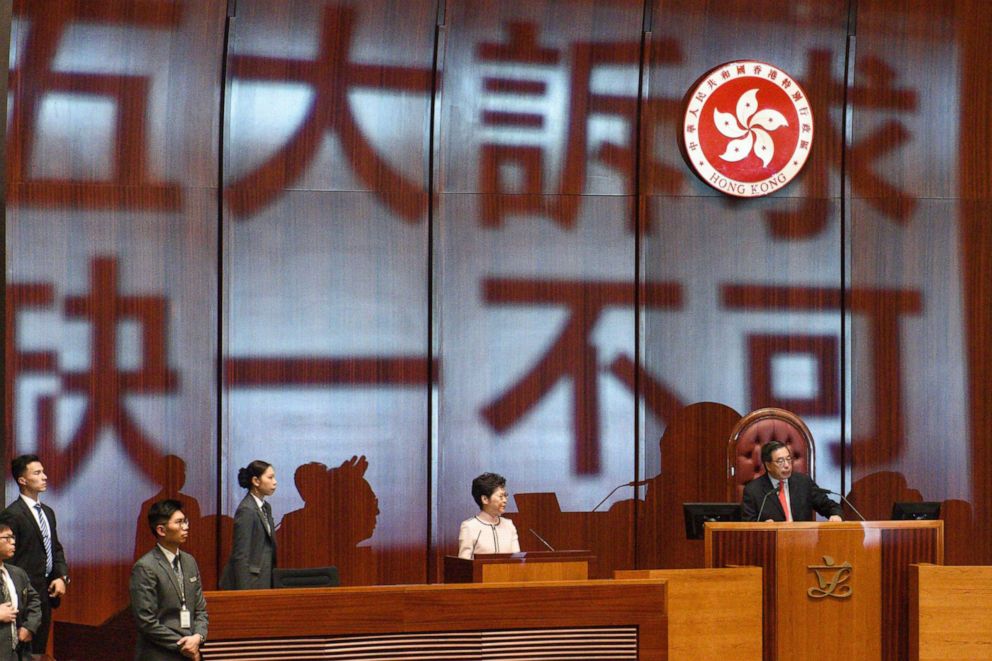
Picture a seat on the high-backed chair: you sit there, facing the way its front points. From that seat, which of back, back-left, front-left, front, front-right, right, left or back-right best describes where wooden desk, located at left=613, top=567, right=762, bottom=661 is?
front

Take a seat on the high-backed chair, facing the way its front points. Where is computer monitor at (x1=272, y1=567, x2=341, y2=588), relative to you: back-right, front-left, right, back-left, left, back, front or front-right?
front-right

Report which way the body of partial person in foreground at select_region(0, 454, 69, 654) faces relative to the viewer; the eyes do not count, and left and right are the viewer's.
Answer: facing the viewer and to the right of the viewer

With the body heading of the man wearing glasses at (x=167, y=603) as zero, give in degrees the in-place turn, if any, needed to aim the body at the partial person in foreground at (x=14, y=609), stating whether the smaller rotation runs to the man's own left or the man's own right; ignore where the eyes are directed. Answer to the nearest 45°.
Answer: approximately 135° to the man's own right

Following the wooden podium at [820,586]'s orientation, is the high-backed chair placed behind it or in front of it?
behind

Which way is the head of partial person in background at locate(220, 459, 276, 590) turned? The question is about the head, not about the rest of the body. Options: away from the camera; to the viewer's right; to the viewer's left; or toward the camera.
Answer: to the viewer's right

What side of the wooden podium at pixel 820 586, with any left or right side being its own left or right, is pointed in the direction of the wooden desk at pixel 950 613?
left

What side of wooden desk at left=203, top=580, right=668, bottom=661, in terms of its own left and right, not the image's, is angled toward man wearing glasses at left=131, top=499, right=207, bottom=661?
right

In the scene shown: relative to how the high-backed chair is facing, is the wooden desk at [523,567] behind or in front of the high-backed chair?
in front

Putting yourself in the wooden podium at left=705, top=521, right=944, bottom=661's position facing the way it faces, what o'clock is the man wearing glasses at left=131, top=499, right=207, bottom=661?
The man wearing glasses is roughly at 2 o'clock from the wooden podium.

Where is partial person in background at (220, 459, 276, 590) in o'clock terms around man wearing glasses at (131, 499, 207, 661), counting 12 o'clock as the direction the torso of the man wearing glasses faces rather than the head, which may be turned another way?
The partial person in background is roughly at 8 o'clock from the man wearing glasses.

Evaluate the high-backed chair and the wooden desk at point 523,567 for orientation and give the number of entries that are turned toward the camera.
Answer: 2

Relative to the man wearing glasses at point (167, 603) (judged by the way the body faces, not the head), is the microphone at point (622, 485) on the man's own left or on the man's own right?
on the man's own left

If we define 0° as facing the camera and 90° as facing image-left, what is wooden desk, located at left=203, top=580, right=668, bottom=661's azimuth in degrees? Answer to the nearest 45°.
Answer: approximately 0°

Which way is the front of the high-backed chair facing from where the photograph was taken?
facing the viewer
